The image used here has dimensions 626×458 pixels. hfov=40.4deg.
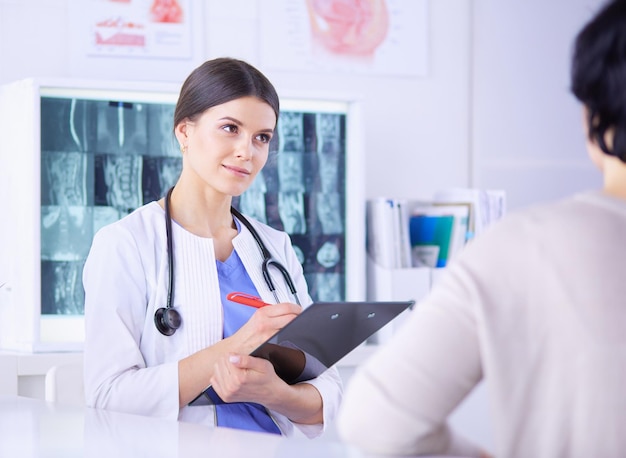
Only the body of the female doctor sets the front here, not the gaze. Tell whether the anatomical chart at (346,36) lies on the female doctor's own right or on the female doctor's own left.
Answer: on the female doctor's own left

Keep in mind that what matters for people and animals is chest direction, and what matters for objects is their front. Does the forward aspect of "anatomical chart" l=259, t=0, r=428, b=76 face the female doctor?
yes

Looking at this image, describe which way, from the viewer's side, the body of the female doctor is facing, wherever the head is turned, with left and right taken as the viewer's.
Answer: facing the viewer and to the right of the viewer

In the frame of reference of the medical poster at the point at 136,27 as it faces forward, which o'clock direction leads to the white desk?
The white desk is roughly at 12 o'clock from the medical poster.

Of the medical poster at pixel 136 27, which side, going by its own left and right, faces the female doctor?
front

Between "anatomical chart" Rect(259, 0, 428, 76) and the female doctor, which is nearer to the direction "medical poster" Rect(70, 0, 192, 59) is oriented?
the female doctor

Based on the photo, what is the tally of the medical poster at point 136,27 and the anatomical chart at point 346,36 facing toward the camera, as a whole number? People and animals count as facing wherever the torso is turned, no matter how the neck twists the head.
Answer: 2

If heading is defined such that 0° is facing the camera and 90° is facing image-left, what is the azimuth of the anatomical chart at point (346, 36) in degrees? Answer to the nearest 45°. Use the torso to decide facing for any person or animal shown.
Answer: approximately 0°

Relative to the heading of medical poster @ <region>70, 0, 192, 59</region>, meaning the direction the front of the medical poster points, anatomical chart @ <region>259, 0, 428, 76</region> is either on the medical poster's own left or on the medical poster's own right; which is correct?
on the medical poster's own left

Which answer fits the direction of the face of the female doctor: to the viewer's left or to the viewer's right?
to the viewer's right
